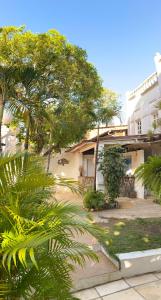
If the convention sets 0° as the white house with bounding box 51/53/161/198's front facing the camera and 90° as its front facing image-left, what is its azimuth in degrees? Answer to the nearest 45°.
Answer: approximately 45°

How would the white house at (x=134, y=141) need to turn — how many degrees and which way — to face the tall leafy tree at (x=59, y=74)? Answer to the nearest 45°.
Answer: approximately 45° to its right

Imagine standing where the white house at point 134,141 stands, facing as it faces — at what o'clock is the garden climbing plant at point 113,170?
The garden climbing plant is roughly at 11 o'clock from the white house.
